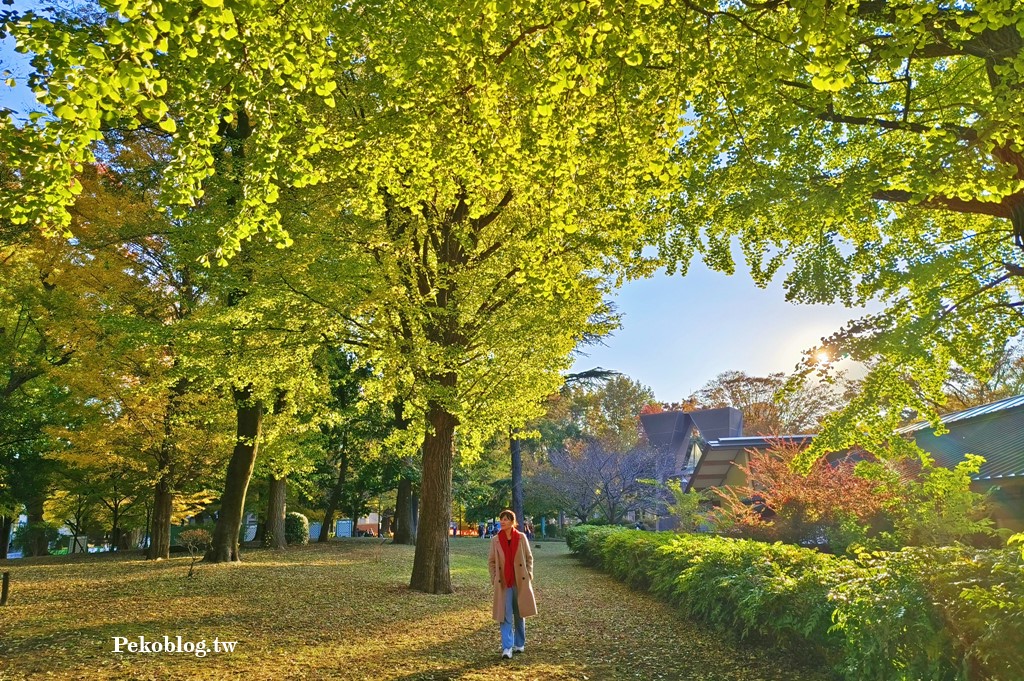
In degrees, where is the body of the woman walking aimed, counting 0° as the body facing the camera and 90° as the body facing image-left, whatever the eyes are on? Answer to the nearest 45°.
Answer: approximately 0°
